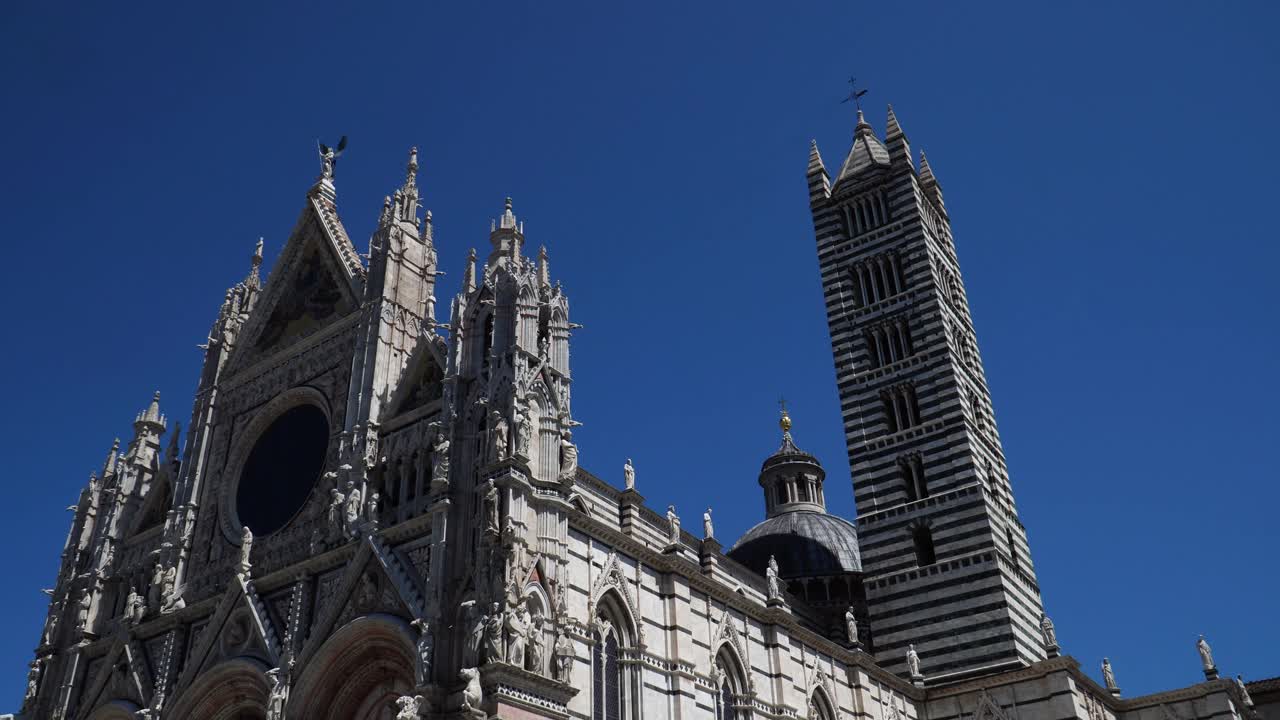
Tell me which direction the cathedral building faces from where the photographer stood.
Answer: facing the viewer and to the left of the viewer

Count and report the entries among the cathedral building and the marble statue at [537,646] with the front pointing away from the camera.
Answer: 0

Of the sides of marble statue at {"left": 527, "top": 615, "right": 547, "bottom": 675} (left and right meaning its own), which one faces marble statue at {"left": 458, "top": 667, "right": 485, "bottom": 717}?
right

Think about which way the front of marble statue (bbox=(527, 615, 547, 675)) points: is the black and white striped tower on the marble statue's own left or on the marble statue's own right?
on the marble statue's own left

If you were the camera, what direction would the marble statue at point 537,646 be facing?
facing the viewer and to the right of the viewer
